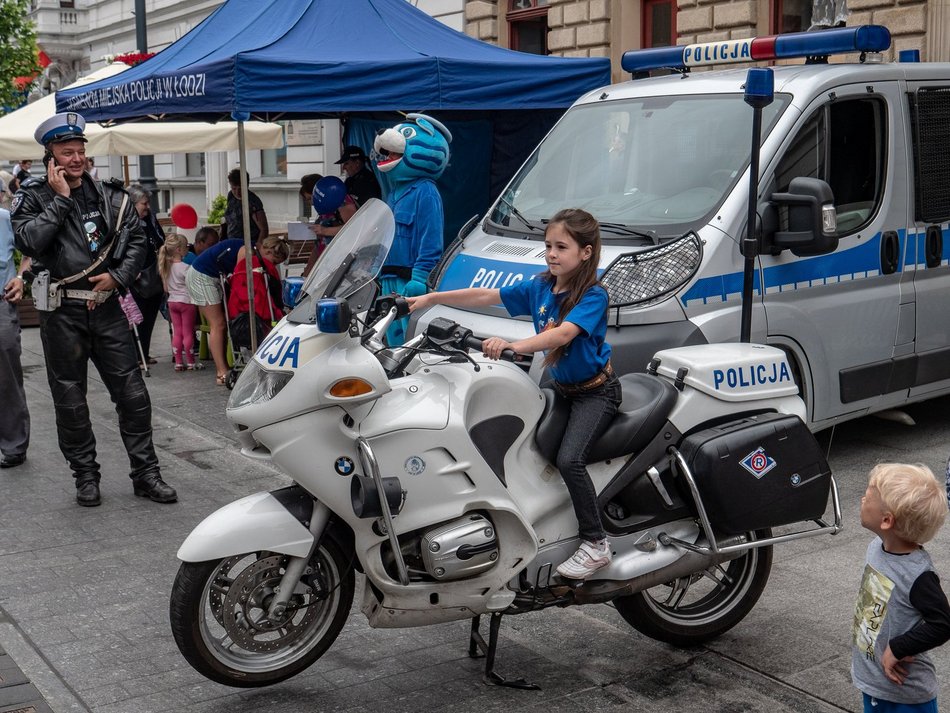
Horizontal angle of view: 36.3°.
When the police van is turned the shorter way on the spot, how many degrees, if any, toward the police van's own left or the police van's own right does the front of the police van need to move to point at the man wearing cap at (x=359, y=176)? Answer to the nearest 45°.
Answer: approximately 90° to the police van's own right

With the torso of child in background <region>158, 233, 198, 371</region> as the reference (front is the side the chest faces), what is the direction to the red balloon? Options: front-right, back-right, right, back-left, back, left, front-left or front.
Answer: front-left

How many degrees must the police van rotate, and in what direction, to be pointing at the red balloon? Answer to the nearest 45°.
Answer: approximately 90° to its right

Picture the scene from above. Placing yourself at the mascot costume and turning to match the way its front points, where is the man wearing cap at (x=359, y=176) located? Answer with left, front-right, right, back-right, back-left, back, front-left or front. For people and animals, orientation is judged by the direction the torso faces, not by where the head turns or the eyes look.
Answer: right

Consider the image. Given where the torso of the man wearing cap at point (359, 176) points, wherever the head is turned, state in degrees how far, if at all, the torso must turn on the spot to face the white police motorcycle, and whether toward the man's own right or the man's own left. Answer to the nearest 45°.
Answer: approximately 90° to the man's own left

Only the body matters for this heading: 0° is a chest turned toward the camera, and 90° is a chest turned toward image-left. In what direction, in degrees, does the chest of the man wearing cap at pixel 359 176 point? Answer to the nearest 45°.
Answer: approximately 90°

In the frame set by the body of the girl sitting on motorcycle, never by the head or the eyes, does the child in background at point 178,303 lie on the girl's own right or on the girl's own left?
on the girl's own right

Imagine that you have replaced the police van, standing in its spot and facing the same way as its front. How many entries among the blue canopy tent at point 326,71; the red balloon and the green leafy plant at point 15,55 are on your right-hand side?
3

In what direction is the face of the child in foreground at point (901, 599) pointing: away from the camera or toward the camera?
away from the camera

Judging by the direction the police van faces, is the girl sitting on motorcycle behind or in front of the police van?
in front

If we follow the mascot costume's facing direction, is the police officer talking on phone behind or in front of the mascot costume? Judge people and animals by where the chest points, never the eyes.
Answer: in front
